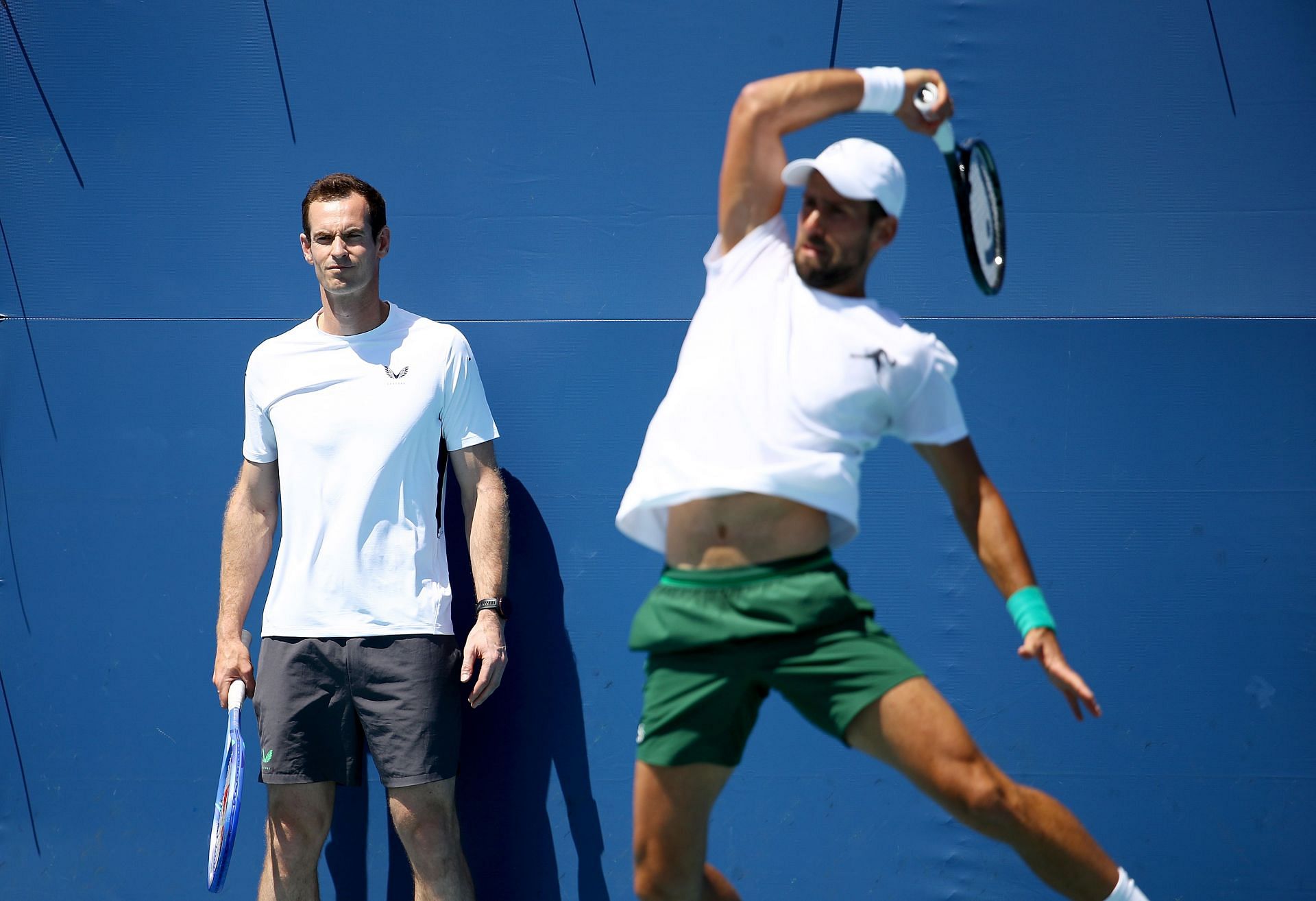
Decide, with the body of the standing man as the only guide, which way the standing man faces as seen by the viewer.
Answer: toward the camera

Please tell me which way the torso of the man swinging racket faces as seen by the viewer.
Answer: toward the camera

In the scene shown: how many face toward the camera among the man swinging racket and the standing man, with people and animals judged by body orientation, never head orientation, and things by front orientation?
2

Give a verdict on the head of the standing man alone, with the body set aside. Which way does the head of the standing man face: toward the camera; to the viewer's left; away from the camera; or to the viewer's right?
toward the camera

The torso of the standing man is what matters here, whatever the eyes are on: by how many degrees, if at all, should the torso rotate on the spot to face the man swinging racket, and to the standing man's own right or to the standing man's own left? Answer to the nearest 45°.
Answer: approximately 45° to the standing man's own left

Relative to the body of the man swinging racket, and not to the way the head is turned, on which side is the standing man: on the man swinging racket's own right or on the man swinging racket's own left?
on the man swinging racket's own right

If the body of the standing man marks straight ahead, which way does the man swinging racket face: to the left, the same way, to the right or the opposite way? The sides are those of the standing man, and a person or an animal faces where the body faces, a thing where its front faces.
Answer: the same way

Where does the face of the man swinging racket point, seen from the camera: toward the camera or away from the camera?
toward the camera
